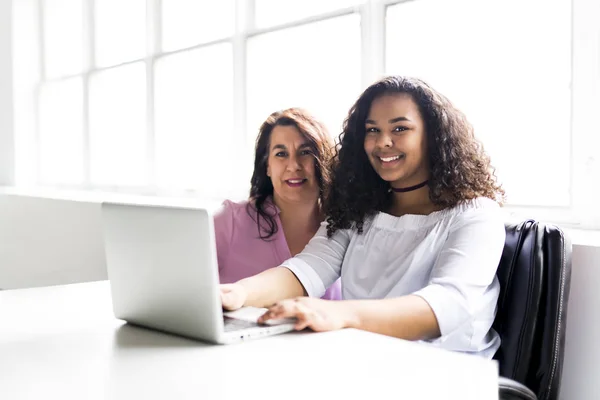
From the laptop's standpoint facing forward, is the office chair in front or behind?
in front

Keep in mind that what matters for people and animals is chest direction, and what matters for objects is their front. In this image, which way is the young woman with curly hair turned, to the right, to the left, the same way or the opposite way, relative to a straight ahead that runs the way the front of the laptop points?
the opposite way

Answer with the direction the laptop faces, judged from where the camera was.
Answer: facing away from the viewer and to the right of the viewer

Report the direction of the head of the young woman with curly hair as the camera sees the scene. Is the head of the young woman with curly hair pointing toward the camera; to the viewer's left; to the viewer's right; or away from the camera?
toward the camera

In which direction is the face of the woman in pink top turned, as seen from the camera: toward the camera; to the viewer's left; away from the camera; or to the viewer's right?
toward the camera

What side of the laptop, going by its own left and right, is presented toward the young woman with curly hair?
front

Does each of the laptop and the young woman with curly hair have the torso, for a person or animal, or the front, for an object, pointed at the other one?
yes

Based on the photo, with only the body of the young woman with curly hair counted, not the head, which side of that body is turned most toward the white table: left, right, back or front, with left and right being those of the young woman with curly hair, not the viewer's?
front

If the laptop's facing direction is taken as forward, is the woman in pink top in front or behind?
in front

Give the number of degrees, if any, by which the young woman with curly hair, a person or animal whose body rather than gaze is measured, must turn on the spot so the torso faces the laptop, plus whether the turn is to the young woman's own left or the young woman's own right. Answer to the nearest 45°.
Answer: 0° — they already face it

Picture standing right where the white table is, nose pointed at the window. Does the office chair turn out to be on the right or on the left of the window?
right
